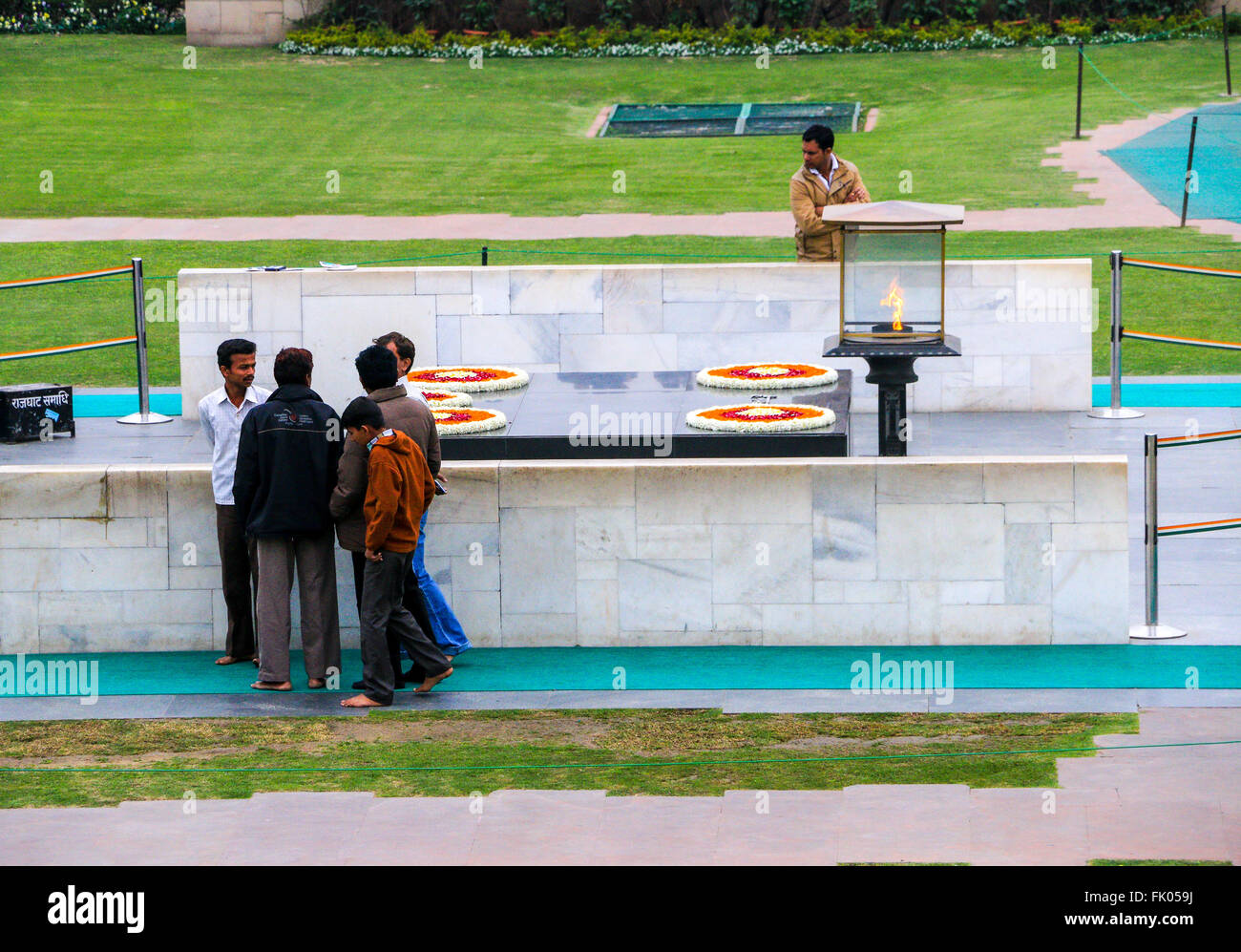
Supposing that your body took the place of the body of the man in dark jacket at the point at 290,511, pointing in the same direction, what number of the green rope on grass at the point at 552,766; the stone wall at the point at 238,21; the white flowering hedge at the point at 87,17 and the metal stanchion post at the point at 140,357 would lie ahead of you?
3

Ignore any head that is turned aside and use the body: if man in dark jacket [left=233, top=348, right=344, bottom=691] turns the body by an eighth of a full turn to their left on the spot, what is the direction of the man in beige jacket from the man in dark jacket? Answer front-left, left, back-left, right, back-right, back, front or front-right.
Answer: right

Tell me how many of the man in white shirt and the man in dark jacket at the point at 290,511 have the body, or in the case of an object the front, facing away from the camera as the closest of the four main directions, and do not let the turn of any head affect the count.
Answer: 1

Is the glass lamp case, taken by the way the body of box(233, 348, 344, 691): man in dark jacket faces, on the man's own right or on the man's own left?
on the man's own right

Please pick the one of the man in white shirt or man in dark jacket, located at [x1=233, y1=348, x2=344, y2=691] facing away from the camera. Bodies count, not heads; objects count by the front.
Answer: the man in dark jacket

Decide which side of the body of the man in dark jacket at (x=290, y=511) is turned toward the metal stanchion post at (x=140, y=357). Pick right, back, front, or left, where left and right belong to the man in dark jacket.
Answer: front

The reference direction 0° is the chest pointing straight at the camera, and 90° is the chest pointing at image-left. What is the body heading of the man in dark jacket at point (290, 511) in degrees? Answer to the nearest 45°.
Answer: approximately 180°

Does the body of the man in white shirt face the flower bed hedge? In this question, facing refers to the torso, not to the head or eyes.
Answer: no

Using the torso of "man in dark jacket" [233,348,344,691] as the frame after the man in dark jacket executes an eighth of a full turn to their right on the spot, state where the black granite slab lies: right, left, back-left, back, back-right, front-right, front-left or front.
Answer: front

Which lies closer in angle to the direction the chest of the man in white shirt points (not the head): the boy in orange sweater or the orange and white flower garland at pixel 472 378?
the boy in orange sweater

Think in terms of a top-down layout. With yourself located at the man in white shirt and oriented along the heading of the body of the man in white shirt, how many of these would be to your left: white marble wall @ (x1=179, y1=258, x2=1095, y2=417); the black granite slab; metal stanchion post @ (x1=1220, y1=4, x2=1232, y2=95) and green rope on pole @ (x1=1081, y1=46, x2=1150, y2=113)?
4

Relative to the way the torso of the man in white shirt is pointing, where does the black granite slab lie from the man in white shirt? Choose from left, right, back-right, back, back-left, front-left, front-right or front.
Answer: left

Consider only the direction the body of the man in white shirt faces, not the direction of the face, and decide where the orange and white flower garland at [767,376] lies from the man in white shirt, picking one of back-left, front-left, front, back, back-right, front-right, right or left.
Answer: left

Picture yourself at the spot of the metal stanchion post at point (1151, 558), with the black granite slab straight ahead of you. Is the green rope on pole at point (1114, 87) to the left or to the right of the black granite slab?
right

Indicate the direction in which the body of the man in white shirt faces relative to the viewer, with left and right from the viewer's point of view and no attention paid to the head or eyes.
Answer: facing the viewer and to the right of the viewer

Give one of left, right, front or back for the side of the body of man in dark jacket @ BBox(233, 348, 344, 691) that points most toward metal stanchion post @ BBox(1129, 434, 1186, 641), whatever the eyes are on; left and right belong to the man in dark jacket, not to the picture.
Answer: right

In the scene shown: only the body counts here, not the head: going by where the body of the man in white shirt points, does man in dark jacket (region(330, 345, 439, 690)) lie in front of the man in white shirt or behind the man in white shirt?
in front

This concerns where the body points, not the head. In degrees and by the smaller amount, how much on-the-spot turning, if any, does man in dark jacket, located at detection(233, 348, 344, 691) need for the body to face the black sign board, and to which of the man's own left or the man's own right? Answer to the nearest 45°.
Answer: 0° — they already face it

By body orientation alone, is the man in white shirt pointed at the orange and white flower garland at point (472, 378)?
no

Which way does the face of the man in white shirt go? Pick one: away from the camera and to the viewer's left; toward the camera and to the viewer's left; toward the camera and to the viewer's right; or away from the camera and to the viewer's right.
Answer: toward the camera and to the viewer's right
